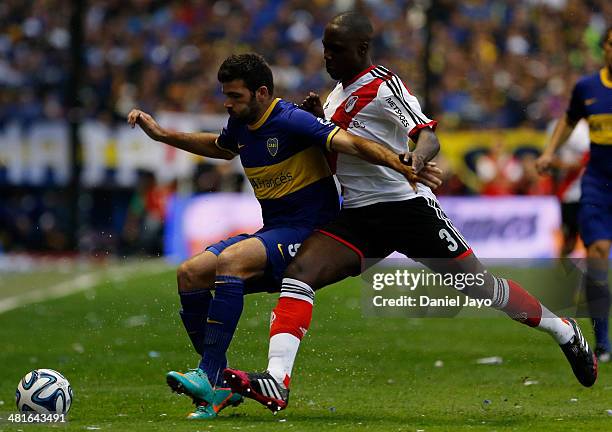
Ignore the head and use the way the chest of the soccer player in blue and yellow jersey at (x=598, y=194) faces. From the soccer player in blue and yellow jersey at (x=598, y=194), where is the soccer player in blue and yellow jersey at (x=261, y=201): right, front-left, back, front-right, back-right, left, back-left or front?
front-right

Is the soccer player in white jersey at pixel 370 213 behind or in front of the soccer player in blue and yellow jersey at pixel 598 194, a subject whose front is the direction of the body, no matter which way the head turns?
in front

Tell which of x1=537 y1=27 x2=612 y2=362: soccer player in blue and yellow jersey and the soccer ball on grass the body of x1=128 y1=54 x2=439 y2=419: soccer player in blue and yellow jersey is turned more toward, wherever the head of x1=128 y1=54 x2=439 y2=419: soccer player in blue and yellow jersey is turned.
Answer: the soccer ball on grass

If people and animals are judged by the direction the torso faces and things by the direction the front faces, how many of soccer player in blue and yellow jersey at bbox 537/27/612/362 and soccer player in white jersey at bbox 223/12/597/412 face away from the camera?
0

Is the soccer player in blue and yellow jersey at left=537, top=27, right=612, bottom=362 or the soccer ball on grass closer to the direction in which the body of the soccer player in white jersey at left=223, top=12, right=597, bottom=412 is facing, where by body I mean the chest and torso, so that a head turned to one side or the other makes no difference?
the soccer ball on grass

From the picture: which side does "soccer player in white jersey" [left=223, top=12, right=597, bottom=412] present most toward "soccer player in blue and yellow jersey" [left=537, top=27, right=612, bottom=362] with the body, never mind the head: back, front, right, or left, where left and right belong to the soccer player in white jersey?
back

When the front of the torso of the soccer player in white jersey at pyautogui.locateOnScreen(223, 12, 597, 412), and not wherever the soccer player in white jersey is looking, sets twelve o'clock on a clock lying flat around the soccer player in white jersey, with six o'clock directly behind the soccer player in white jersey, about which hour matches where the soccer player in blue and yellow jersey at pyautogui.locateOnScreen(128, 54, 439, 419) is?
The soccer player in blue and yellow jersey is roughly at 1 o'clock from the soccer player in white jersey.

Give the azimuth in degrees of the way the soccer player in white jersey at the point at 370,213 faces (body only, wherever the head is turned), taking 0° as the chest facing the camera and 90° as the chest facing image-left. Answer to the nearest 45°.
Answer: approximately 45°

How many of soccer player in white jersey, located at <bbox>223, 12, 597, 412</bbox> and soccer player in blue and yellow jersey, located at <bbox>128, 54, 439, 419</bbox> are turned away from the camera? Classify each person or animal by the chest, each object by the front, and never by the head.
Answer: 0

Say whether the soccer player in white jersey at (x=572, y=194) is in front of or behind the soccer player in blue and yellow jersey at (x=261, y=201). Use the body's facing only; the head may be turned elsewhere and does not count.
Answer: behind

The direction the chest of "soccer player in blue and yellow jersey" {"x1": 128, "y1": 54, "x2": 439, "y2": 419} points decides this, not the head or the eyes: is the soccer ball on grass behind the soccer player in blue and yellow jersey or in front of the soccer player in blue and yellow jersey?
in front

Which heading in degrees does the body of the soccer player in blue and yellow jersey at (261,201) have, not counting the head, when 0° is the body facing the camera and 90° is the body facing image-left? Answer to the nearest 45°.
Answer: approximately 45°

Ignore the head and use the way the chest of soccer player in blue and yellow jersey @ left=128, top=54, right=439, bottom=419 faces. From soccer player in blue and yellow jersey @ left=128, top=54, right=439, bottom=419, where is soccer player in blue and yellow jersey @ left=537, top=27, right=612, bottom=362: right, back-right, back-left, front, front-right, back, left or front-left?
back
